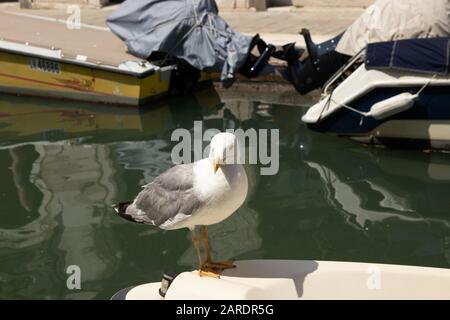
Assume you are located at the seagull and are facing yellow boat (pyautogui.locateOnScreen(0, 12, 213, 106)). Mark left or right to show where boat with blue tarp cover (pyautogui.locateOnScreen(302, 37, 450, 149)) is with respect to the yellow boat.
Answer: right

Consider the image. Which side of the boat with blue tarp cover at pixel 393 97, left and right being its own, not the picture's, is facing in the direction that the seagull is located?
right

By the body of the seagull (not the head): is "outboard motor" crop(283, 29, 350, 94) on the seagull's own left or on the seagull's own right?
on the seagull's own left

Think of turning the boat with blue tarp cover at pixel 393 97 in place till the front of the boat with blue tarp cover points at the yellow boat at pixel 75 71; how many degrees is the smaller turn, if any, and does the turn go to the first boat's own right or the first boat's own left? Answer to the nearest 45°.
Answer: approximately 180°

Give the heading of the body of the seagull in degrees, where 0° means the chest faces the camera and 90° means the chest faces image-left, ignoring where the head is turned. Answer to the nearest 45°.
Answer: approximately 315°
